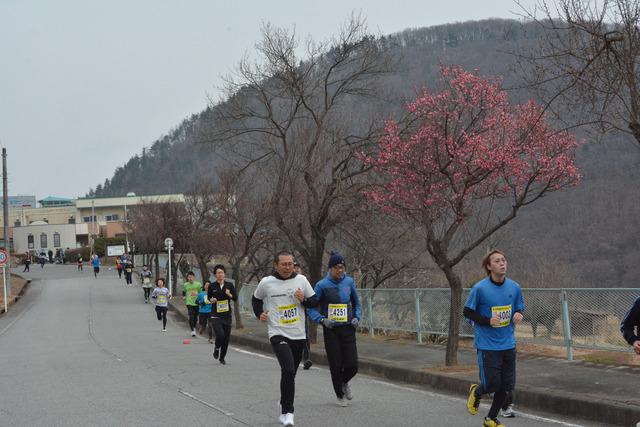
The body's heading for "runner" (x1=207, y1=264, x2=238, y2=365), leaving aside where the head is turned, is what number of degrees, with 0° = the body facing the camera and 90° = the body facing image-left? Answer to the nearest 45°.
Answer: approximately 0°

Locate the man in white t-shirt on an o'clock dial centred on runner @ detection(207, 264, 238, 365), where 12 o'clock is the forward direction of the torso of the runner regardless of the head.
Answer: The man in white t-shirt is roughly at 12 o'clock from the runner.

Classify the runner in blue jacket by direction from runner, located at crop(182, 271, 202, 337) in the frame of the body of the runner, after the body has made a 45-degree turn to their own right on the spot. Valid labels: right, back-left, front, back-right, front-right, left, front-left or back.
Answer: front-left

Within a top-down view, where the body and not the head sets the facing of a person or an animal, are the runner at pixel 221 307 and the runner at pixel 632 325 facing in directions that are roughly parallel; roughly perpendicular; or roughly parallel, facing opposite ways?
roughly parallel

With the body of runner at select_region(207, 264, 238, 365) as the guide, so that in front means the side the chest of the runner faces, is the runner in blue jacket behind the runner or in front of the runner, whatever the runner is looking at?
in front

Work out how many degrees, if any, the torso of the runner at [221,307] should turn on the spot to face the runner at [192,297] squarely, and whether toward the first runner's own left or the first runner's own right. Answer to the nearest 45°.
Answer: approximately 180°

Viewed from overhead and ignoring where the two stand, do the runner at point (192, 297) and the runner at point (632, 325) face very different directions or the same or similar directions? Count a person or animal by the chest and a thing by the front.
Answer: same or similar directions

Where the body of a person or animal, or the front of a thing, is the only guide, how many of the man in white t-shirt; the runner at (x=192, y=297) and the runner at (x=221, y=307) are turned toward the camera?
3

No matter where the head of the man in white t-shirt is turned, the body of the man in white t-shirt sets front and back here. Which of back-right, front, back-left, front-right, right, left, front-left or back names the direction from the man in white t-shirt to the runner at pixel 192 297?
back

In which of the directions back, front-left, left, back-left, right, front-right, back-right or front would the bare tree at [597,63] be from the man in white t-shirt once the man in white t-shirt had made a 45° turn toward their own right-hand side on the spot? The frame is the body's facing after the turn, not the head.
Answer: back-left

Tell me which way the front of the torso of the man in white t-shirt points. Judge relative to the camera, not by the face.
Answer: toward the camera

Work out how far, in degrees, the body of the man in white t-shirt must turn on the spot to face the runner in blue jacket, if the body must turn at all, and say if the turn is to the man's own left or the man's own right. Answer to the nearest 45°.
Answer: approximately 135° to the man's own left

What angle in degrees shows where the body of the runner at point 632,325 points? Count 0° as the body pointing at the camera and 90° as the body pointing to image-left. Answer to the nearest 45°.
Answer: approximately 315°

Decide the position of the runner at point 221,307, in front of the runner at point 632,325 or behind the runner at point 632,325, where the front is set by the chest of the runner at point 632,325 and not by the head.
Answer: behind

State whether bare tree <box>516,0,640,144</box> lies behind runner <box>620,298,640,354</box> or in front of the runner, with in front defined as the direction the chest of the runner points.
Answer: behind

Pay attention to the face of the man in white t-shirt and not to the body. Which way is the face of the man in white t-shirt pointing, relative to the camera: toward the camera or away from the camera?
toward the camera
